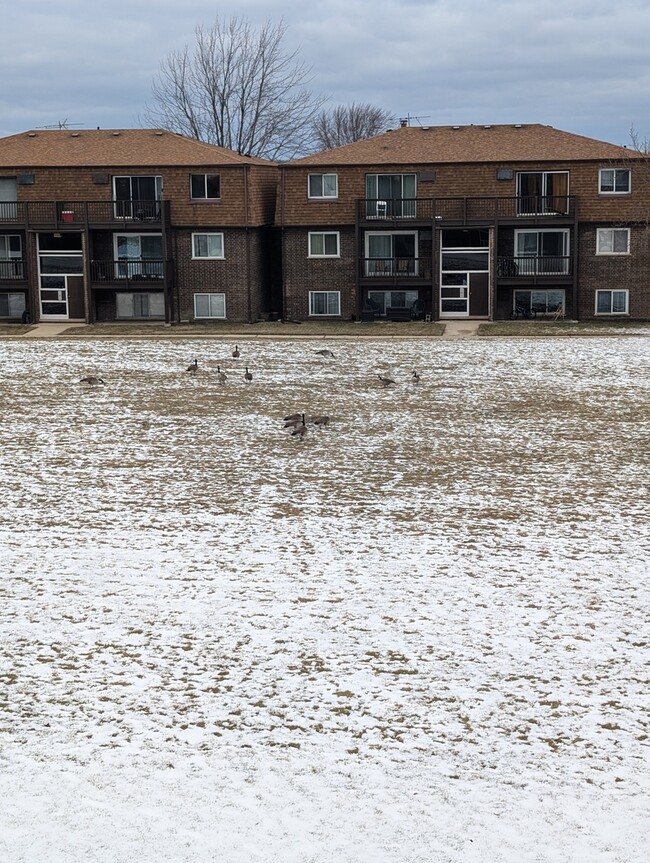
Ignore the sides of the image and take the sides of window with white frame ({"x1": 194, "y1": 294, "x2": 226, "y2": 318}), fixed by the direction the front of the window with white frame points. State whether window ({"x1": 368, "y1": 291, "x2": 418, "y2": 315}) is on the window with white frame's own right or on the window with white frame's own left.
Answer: on the window with white frame's own left

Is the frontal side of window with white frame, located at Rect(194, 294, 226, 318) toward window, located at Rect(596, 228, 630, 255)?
no

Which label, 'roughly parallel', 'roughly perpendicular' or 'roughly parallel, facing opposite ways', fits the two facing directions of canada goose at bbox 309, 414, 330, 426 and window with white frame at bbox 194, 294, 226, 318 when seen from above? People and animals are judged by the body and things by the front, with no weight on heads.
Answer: roughly perpendicular

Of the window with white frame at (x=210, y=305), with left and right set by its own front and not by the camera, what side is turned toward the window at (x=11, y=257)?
right

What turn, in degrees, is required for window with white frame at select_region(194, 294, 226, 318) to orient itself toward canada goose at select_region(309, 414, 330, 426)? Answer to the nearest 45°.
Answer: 0° — it already faces it

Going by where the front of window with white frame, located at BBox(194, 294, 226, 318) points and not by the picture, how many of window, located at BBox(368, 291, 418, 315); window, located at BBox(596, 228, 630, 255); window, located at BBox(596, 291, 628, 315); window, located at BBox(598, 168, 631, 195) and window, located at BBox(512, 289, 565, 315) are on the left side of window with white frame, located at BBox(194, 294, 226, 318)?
5

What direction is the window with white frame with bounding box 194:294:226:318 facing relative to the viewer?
toward the camera

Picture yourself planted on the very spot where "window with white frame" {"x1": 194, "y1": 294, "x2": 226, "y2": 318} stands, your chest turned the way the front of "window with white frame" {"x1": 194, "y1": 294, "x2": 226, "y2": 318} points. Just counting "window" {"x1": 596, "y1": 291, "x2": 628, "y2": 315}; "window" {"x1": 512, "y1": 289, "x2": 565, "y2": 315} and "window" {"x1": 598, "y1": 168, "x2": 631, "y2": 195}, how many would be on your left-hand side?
3

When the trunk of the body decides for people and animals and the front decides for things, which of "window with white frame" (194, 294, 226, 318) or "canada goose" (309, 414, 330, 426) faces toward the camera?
the window with white frame

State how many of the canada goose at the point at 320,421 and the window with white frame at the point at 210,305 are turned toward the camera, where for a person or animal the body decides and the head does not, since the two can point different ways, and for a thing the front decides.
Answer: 1

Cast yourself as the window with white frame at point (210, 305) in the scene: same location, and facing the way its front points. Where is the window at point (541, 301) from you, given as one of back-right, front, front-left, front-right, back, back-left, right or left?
left

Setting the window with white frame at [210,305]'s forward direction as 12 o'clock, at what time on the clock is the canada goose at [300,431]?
The canada goose is roughly at 12 o'clock from the window with white frame.

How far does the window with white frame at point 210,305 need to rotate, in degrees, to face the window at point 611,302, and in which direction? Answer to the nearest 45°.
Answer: approximately 90° to its left
